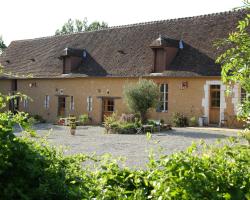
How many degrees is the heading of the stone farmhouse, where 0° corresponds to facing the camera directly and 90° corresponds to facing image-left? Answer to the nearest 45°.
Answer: approximately 45°

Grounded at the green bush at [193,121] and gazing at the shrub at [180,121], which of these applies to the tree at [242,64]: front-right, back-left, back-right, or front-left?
back-left

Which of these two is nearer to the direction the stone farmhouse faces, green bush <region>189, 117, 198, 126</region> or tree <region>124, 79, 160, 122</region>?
the tree

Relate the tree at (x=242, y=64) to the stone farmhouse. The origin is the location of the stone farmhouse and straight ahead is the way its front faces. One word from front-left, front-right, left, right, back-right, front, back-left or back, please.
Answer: front-left

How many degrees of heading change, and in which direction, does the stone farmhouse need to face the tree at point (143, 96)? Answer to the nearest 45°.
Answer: approximately 45° to its left

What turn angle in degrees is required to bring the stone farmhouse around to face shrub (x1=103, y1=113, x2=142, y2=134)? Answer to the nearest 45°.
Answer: approximately 45° to its left

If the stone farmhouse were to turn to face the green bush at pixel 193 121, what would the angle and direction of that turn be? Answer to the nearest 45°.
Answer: approximately 90° to its left
